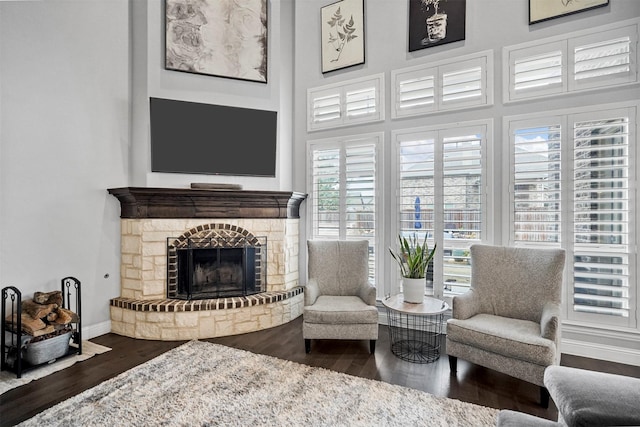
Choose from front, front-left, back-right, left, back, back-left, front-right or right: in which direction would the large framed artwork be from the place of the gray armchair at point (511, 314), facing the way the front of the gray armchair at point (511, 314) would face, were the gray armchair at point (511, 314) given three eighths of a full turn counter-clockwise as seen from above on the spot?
back

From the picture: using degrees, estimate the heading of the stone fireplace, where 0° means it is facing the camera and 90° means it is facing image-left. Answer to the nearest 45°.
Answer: approximately 0°

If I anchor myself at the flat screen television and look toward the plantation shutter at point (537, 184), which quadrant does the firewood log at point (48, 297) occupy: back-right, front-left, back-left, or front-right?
back-right

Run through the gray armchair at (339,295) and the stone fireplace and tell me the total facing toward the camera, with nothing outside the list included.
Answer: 2

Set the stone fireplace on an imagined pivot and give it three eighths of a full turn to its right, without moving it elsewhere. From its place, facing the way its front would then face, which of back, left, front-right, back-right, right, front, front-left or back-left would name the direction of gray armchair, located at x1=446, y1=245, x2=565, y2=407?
back

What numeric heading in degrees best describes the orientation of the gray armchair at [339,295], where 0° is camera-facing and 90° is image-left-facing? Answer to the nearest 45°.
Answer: approximately 0°

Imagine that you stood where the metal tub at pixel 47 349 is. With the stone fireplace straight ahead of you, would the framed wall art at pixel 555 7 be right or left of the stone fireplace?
right

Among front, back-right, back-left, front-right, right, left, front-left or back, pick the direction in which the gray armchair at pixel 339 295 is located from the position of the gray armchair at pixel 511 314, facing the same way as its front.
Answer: front-right

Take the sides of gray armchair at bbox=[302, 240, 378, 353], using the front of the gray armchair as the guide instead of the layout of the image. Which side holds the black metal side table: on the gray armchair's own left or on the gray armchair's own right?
on the gray armchair's own left

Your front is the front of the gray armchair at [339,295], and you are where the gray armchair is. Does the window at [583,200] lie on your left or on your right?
on your left

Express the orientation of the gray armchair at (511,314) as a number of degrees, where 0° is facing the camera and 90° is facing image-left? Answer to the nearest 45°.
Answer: approximately 45°

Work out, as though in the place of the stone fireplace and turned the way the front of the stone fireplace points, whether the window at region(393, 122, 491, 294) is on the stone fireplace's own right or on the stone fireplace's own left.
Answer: on the stone fireplace's own left
